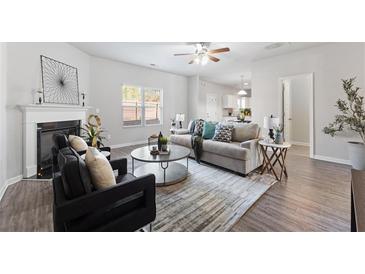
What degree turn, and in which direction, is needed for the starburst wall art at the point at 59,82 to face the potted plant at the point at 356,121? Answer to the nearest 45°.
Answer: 0° — it already faces it

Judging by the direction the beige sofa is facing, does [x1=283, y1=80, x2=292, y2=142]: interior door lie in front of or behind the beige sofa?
behind

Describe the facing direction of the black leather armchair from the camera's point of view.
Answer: facing away from the viewer and to the right of the viewer

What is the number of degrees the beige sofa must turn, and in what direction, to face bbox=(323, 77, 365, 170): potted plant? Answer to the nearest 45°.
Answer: approximately 135° to its left

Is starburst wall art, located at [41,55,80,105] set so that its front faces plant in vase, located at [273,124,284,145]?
yes

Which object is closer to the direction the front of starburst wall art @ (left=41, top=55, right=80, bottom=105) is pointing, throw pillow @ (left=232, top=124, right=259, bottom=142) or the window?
the throw pillow

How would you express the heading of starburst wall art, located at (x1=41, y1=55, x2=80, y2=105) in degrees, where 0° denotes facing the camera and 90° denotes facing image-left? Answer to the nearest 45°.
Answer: approximately 315°

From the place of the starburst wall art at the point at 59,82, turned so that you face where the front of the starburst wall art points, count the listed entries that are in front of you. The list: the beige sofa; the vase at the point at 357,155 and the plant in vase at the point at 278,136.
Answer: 3
